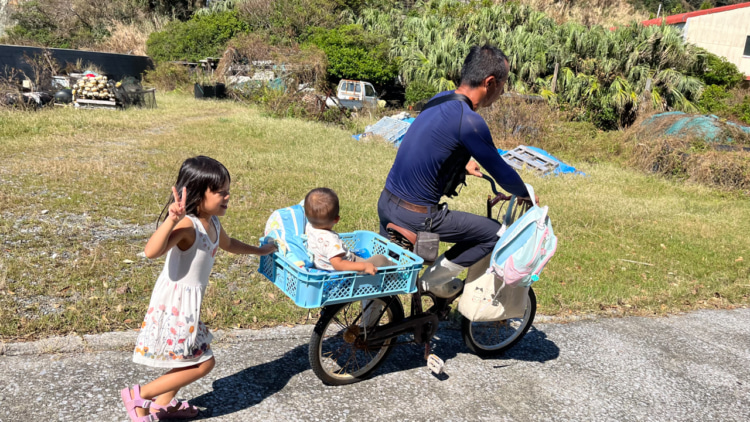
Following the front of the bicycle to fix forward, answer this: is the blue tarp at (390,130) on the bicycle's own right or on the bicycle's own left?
on the bicycle's own left

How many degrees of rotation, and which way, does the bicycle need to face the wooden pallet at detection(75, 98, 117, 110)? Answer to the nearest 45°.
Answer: approximately 90° to its left

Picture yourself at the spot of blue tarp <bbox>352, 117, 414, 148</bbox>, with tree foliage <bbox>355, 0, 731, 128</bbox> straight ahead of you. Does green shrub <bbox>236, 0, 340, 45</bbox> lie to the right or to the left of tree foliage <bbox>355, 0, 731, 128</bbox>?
left

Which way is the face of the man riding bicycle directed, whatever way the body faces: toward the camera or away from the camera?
away from the camera

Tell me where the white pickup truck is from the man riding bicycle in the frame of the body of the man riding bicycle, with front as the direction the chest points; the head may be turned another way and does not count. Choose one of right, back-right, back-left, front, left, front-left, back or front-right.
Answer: front-left

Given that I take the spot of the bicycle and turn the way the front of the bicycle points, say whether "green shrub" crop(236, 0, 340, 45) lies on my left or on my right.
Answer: on my left

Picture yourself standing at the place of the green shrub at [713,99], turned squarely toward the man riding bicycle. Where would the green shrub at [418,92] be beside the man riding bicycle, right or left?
right

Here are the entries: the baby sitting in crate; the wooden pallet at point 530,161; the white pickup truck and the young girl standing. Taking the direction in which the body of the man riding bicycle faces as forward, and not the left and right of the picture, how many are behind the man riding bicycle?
2

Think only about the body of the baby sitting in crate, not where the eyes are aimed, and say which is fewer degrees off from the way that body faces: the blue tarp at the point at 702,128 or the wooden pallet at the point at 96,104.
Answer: the blue tarp

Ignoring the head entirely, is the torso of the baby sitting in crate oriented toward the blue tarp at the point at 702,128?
yes

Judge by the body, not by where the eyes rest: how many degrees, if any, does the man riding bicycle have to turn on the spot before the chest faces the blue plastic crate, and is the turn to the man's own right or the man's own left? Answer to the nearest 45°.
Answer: approximately 180°

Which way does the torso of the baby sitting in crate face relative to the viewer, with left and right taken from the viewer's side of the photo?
facing away from the viewer and to the right of the viewer

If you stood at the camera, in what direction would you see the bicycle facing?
facing away from the viewer and to the right of the viewer

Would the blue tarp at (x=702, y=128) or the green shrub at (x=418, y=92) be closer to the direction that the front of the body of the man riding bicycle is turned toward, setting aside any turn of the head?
the blue tarp

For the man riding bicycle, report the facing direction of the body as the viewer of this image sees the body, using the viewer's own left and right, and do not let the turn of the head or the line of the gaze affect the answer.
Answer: facing away from the viewer and to the right of the viewer

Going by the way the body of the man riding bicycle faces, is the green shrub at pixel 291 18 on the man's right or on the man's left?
on the man's left

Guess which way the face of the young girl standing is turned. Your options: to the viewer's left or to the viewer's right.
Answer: to the viewer's right
